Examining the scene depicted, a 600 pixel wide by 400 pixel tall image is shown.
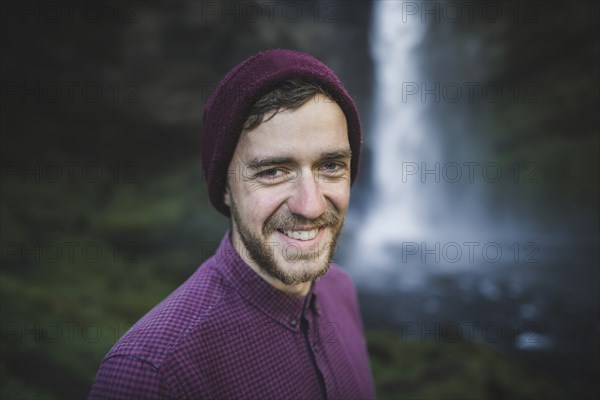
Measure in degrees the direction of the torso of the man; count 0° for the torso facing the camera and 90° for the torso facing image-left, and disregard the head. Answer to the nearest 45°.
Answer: approximately 315°

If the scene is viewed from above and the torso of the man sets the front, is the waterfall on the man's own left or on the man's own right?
on the man's own left
